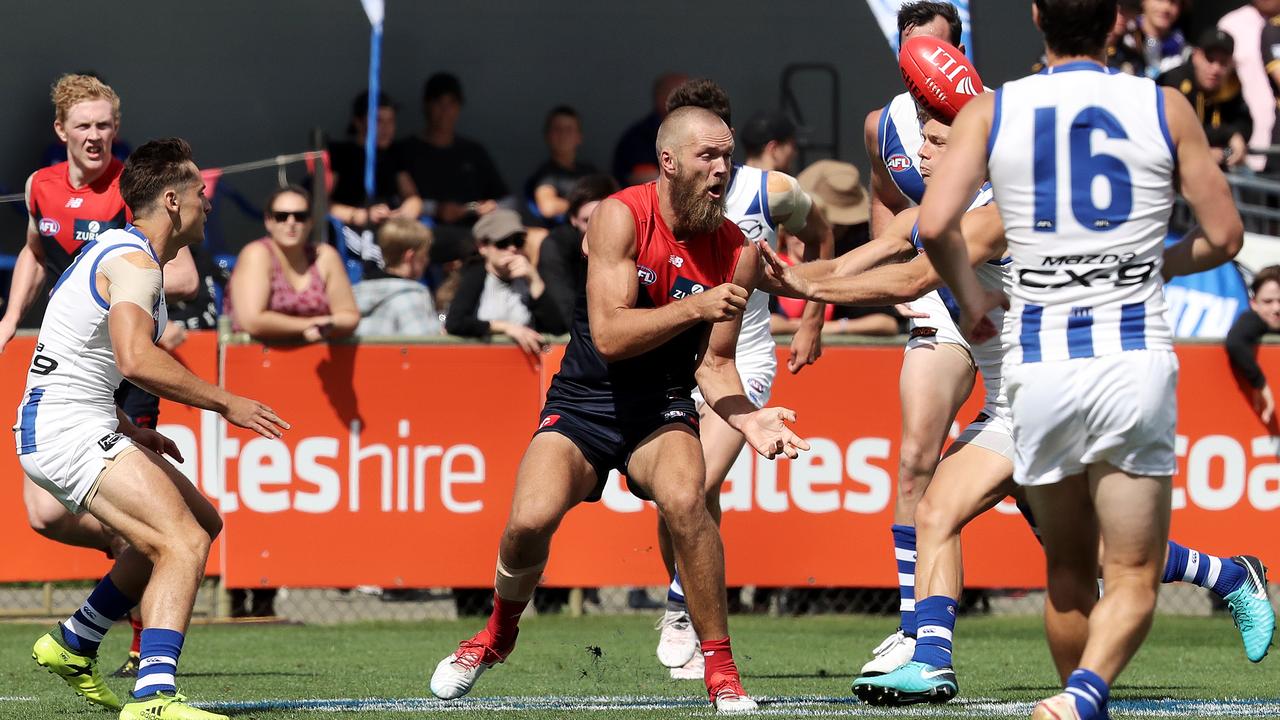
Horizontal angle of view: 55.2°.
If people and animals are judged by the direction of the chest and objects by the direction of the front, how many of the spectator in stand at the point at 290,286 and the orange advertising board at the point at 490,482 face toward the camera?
2

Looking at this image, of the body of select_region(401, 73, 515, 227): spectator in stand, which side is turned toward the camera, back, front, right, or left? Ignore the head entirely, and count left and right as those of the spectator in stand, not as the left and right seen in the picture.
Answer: front

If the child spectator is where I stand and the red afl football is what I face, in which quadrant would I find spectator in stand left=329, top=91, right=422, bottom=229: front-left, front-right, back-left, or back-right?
back-left

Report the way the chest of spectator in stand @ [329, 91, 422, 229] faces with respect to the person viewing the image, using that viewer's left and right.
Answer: facing the viewer

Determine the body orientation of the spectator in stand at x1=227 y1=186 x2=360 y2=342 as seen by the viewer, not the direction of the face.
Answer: toward the camera

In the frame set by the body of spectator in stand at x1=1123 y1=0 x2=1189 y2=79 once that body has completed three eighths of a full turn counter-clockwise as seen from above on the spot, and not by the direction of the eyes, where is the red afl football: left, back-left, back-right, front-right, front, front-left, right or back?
back-right

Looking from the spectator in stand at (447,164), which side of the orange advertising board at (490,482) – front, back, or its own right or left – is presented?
back

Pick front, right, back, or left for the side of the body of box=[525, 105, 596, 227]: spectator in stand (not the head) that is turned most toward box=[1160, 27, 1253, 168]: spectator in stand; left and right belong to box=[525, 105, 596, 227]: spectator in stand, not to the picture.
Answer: left

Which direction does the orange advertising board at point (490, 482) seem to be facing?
toward the camera
